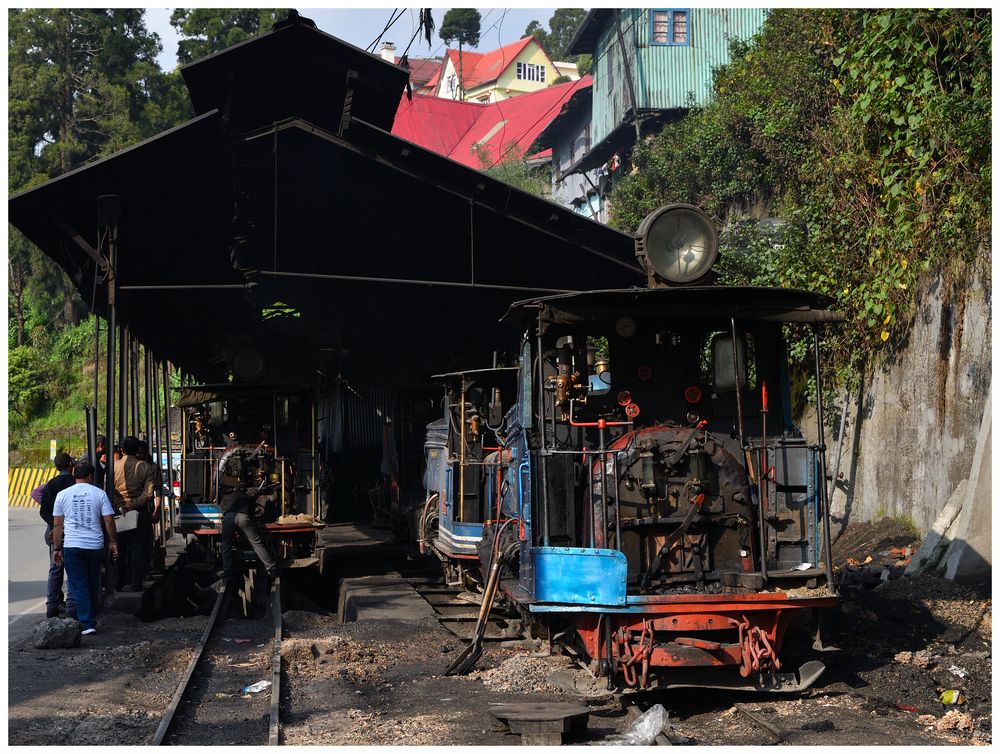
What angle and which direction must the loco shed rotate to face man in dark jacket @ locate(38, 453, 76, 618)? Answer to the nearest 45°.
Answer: approximately 45° to its right

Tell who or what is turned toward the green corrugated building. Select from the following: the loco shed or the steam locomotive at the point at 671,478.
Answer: the steam locomotive

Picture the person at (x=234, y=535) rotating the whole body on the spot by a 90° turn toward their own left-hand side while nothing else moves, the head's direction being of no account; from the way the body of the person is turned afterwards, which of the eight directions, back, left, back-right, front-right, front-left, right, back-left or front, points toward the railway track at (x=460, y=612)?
back-left

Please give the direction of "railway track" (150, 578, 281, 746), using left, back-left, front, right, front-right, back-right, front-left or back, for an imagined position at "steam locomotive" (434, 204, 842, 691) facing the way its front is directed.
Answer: left

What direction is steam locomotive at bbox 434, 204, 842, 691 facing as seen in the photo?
away from the camera

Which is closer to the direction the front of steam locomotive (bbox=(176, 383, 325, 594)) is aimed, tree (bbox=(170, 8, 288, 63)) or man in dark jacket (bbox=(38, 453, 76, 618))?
the tree

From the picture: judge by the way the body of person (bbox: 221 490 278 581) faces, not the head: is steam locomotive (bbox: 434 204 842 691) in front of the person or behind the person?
behind

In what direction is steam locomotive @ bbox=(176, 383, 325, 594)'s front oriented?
away from the camera

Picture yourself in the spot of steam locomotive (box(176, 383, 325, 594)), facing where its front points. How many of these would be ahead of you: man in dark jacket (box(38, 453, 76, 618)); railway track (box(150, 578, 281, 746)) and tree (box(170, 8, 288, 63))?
1

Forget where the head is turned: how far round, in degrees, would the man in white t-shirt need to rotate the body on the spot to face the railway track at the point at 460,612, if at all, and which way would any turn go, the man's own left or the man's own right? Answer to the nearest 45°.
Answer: approximately 90° to the man's own right

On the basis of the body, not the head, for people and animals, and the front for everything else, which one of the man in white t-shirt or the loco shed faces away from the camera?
the man in white t-shirt

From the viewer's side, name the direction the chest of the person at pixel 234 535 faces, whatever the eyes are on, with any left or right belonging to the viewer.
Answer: facing away from the viewer
